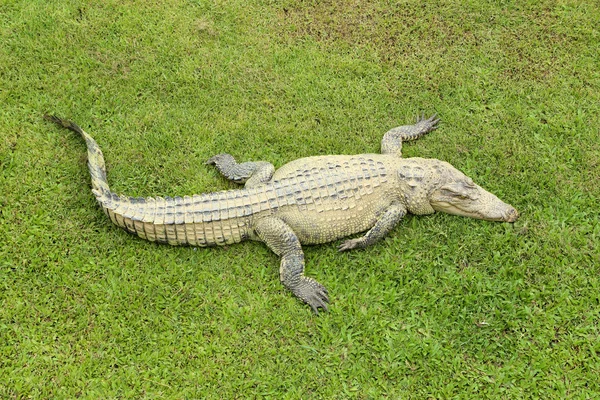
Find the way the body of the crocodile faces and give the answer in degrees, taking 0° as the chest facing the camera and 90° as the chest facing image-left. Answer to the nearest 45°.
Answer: approximately 270°
